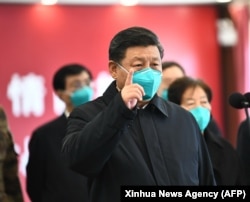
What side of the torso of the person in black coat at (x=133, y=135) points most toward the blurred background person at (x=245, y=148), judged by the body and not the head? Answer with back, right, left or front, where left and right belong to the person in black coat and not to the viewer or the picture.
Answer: left

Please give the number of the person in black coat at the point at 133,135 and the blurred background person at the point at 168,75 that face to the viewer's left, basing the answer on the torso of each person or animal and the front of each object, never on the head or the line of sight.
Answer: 0

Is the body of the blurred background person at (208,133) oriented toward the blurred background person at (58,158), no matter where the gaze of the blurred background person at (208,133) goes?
no

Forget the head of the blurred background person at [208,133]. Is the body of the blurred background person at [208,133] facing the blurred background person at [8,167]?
no

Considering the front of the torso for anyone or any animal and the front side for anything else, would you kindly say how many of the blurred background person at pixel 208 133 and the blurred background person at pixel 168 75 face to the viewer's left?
0

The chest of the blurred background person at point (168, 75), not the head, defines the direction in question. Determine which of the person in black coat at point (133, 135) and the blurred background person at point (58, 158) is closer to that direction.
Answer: the person in black coat

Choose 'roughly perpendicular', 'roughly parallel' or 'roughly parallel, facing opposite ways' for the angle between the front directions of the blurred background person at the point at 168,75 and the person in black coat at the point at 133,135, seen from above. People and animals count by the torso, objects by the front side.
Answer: roughly parallel

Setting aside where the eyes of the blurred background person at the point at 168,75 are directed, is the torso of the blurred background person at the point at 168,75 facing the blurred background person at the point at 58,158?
no

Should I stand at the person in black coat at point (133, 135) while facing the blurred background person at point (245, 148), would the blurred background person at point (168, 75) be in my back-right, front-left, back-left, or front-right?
front-left

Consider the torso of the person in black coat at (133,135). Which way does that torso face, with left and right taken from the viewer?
facing the viewer and to the right of the viewer

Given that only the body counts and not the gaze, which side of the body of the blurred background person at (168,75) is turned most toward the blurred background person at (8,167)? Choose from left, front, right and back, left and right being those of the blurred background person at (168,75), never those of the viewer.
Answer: right

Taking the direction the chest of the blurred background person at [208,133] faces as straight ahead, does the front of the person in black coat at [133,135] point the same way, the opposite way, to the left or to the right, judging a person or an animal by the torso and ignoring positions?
the same way

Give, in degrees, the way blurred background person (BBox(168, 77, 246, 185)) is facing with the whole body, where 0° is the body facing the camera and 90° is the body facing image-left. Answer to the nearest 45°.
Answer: approximately 315°
